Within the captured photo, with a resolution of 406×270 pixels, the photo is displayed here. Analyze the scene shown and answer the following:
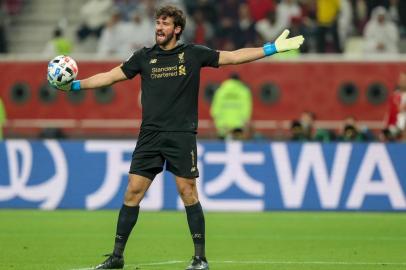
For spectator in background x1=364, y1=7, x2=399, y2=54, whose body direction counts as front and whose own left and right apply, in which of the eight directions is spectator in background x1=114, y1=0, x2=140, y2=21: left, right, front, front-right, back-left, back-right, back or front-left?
right

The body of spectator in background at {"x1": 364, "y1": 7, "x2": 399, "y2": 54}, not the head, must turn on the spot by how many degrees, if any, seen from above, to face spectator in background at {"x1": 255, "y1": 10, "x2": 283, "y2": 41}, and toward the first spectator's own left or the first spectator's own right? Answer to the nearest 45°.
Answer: approximately 90° to the first spectator's own right

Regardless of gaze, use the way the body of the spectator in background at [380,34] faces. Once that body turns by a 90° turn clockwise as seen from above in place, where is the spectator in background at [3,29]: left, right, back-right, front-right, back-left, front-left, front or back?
front

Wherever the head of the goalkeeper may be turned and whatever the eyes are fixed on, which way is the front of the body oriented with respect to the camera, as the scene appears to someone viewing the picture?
toward the camera

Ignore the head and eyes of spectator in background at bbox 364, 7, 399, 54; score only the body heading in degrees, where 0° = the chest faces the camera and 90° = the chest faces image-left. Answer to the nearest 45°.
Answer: approximately 0°

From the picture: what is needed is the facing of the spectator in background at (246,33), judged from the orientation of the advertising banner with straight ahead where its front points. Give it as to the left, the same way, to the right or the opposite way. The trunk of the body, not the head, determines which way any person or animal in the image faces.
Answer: the same way

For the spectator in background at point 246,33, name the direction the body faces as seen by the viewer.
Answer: toward the camera

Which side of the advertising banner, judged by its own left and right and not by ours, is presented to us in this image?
front

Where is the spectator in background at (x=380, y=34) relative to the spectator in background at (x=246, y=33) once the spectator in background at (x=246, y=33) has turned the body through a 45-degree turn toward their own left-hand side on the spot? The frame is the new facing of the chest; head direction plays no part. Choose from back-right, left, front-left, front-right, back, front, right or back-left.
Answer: front-left

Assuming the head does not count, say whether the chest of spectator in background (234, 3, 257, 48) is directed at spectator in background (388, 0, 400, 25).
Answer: no

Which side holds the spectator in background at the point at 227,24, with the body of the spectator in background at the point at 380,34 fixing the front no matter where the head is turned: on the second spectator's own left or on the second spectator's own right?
on the second spectator's own right
